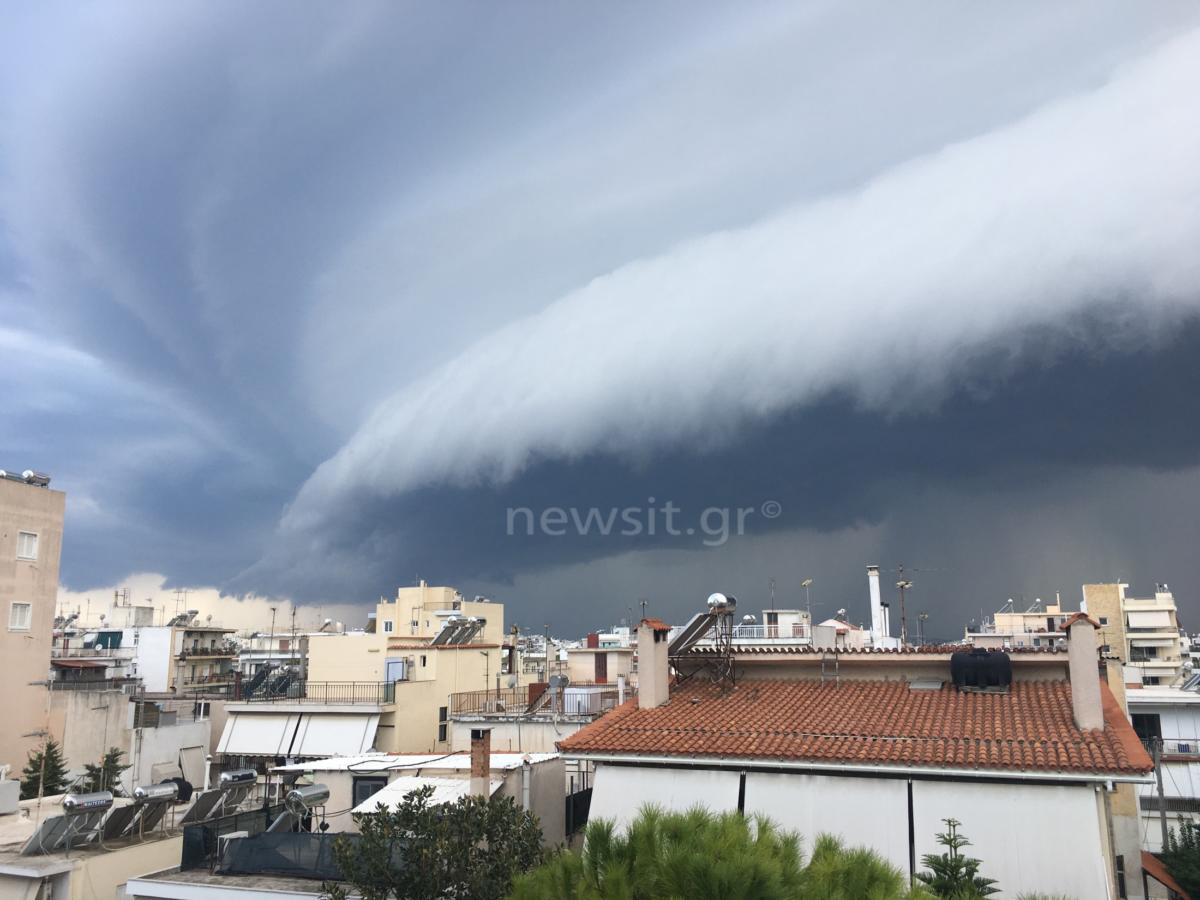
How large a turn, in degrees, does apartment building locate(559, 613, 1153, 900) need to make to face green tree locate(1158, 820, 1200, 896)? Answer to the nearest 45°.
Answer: approximately 135° to its left

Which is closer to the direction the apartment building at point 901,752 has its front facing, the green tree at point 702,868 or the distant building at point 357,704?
the green tree

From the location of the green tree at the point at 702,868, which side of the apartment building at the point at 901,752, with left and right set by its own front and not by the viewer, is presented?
front

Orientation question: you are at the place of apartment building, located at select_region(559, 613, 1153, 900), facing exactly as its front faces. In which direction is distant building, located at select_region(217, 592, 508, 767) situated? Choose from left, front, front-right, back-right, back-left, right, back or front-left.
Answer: back-right

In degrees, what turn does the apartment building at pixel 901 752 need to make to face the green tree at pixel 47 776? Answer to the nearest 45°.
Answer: approximately 135° to its right

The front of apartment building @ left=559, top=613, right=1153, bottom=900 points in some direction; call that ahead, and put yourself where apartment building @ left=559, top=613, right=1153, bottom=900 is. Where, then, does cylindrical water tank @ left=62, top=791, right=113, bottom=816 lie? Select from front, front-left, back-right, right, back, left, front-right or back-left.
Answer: right

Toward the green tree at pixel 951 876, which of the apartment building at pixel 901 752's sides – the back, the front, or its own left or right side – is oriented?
front

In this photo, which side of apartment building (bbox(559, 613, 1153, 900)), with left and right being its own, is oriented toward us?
front

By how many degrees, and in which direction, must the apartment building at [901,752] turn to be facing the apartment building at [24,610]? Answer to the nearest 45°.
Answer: approximately 135° to its right
